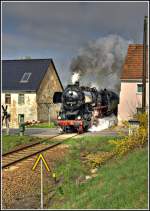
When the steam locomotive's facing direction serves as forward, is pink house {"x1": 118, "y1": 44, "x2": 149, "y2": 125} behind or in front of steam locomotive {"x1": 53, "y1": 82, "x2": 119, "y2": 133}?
behind

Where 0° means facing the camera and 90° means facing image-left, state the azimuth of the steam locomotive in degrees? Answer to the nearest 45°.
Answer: approximately 45°

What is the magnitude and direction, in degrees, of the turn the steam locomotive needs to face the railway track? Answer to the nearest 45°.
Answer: approximately 45° to its left

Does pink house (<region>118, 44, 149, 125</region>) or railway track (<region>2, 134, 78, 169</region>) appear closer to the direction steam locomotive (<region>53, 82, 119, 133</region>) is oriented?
the railway track

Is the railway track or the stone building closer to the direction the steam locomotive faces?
the railway track

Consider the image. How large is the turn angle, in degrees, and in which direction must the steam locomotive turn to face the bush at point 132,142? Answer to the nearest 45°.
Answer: approximately 45° to its left

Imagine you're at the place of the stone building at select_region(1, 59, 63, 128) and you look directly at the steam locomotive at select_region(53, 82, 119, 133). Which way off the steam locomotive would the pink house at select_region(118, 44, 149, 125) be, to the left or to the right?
left

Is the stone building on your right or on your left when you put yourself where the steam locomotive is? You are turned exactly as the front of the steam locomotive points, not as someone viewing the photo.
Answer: on your right
